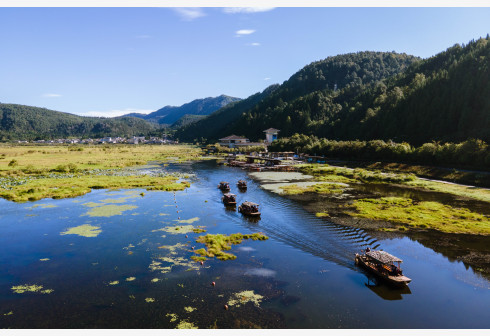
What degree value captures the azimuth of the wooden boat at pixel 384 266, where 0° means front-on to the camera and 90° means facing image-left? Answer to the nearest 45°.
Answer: approximately 315°

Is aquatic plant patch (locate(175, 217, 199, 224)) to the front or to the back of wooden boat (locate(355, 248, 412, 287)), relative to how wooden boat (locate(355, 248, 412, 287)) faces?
to the back

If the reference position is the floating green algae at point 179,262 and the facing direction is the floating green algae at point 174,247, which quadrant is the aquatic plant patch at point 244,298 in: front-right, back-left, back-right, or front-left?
back-right

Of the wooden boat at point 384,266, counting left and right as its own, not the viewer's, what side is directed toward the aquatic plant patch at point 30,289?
right

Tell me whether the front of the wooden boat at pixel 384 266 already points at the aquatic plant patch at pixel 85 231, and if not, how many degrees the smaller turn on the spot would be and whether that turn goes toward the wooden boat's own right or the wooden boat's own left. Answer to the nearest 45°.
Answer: approximately 135° to the wooden boat's own right

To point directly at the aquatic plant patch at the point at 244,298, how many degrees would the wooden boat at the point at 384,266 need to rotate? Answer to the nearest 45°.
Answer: approximately 90° to its right

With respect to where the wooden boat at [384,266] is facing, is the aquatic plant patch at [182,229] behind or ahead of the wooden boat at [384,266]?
behind

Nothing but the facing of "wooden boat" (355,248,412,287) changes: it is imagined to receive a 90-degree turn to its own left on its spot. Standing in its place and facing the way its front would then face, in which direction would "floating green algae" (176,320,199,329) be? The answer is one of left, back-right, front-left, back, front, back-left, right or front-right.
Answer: back

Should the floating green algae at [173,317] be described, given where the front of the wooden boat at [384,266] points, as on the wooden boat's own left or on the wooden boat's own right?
on the wooden boat's own right

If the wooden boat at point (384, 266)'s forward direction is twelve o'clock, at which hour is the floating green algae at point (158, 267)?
The floating green algae is roughly at 4 o'clock from the wooden boat.

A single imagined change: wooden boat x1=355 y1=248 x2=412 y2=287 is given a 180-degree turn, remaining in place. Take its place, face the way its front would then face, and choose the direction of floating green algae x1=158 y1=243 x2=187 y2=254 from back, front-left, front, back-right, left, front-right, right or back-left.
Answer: front-left
